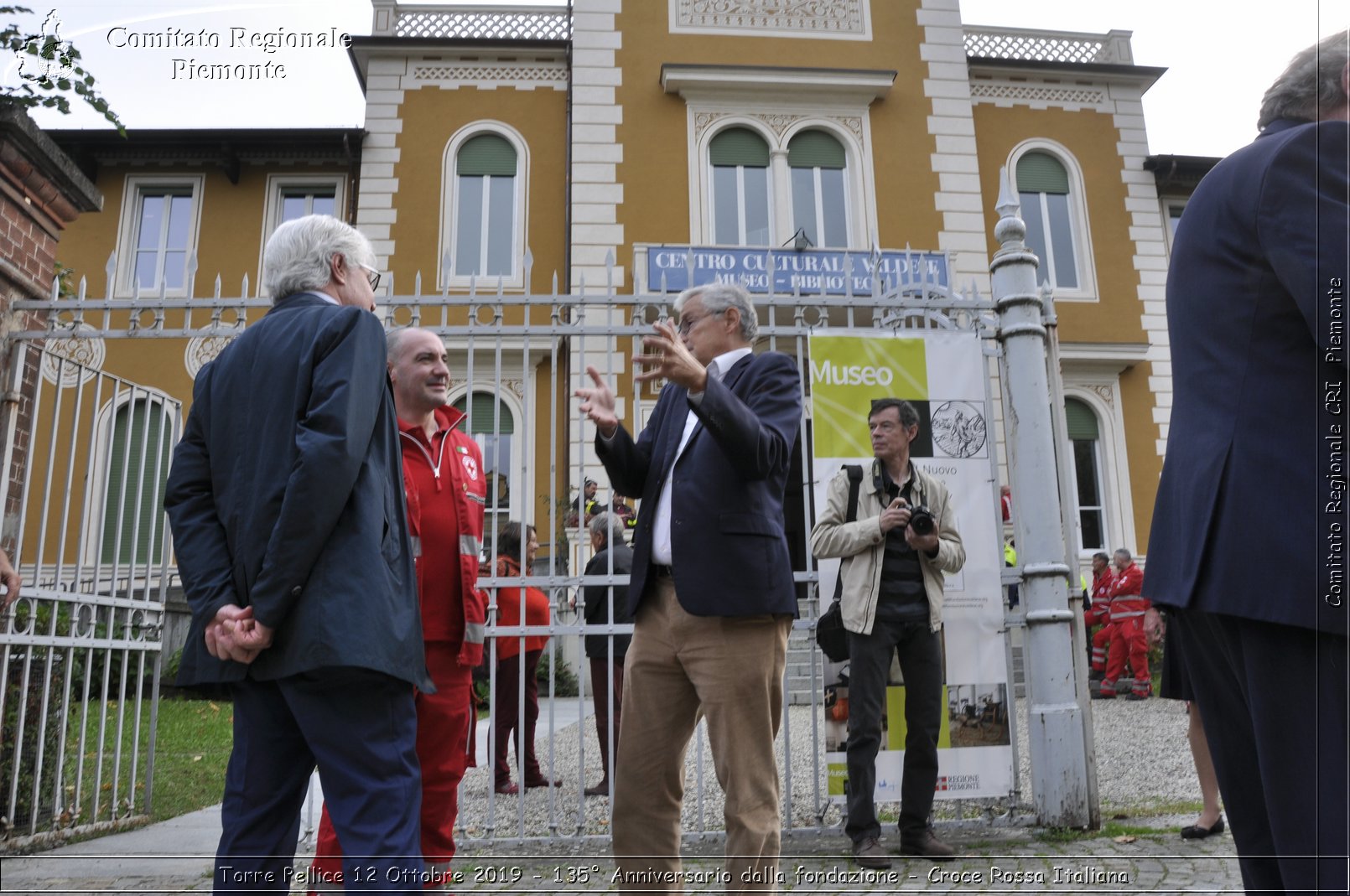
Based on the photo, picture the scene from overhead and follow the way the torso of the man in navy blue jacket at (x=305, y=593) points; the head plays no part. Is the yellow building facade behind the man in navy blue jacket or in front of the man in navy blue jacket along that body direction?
in front

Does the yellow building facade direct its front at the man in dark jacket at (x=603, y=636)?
yes

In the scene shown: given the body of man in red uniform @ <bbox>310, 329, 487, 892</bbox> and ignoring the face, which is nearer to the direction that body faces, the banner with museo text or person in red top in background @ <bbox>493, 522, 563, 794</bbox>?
the banner with museo text

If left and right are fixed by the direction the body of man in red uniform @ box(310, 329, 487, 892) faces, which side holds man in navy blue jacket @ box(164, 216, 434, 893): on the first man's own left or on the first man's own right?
on the first man's own right

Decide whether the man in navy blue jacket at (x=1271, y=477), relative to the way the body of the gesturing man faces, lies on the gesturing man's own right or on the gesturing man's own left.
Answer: on the gesturing man's own left

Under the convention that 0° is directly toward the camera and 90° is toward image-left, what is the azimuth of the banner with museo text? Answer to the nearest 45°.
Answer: approximately 0°

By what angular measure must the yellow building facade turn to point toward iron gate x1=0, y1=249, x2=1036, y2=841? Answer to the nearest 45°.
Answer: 0° — it already faces it

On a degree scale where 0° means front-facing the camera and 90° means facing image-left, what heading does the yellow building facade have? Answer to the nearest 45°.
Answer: approximately 0°

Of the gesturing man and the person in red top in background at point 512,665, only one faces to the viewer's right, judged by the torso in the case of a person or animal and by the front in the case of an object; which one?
the person in red top in background

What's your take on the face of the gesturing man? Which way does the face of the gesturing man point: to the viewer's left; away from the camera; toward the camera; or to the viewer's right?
to the viewer's left
